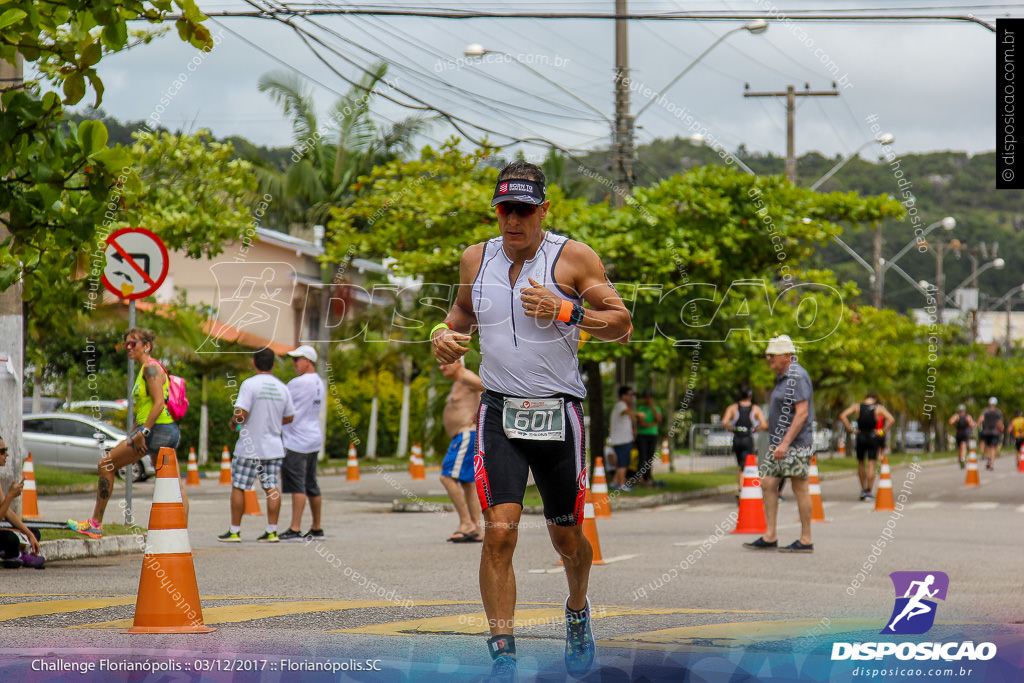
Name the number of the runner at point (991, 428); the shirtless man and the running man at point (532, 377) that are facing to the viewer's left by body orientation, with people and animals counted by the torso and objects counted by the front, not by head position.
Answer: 1

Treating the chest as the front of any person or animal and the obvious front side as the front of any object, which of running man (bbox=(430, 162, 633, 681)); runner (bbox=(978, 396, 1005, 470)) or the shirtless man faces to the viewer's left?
the shirtless man

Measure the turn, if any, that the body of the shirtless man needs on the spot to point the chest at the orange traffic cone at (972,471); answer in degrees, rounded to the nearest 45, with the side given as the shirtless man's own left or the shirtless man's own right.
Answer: approximately 135° to the shirtless man's own right

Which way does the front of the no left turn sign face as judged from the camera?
facing the viewer

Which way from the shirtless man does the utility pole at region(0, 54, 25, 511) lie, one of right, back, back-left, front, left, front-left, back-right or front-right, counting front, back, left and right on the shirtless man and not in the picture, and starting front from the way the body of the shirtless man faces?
front

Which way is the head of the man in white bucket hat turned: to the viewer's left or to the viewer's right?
to the viewer's left

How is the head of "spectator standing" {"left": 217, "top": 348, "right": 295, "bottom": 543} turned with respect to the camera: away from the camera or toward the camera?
away from the camera

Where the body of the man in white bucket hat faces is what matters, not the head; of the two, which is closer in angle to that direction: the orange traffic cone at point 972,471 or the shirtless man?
the shirtless man

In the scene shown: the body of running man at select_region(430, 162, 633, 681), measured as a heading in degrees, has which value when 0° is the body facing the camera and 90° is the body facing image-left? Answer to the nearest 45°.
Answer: approximately 0°

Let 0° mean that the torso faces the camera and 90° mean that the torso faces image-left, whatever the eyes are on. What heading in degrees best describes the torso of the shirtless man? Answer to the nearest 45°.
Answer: approximately 90°
